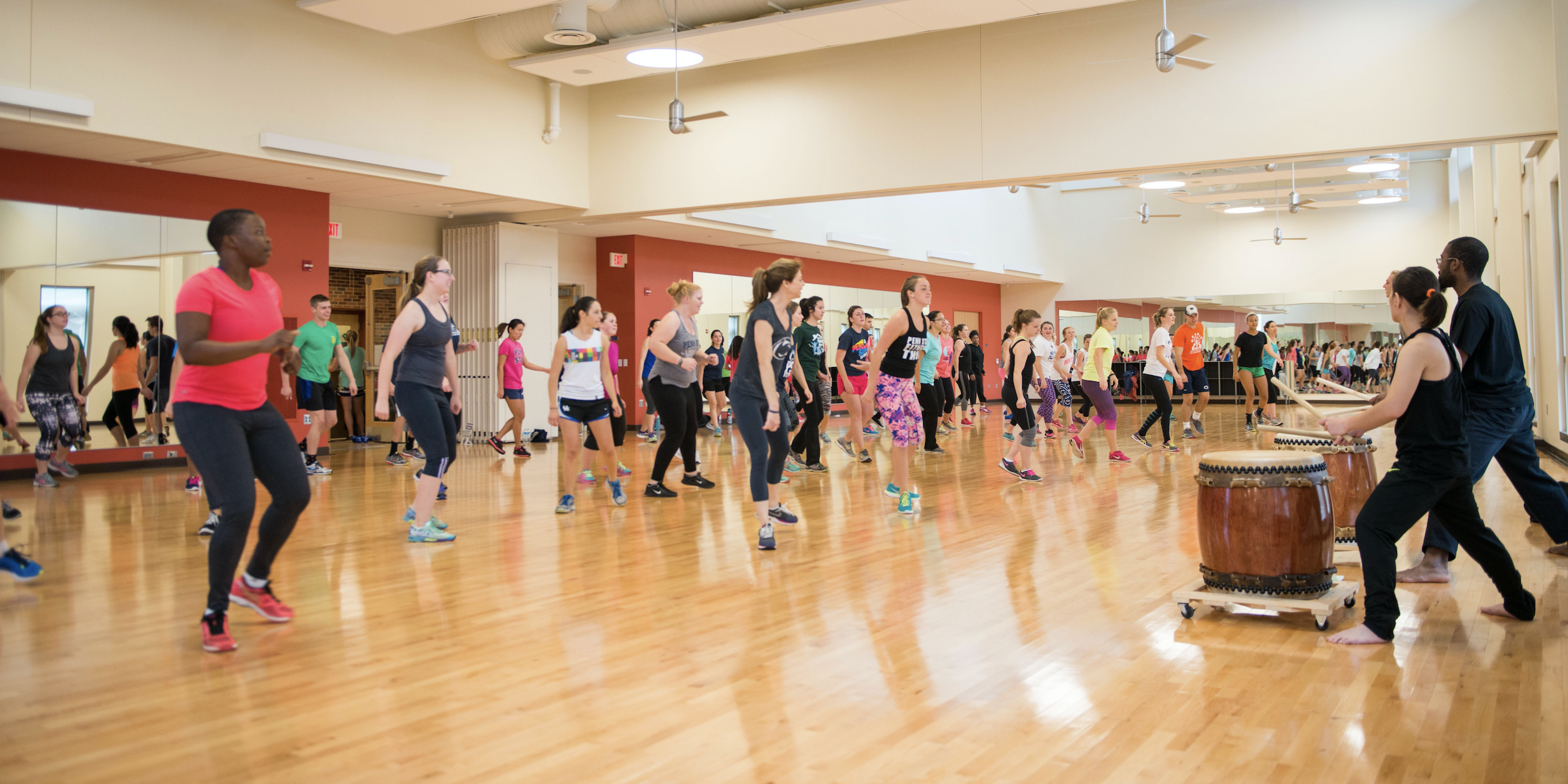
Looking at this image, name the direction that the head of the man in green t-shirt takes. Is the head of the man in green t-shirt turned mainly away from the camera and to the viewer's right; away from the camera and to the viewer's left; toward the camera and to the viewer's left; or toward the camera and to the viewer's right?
toward the camera and to the viewer's right

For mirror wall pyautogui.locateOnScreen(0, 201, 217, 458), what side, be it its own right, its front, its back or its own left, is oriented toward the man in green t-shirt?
front

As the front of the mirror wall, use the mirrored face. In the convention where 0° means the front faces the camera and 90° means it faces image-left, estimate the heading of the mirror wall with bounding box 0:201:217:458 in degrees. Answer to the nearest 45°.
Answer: approximately 315°

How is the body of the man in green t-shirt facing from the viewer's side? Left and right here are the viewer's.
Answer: facing the viewer and to the right of the viewer

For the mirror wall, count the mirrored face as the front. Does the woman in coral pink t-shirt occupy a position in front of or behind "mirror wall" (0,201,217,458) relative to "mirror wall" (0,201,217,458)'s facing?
in front

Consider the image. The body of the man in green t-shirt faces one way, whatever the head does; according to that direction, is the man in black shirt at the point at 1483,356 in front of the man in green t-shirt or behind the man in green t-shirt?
in front

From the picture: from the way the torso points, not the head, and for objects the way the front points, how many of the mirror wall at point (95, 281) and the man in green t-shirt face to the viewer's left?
0
